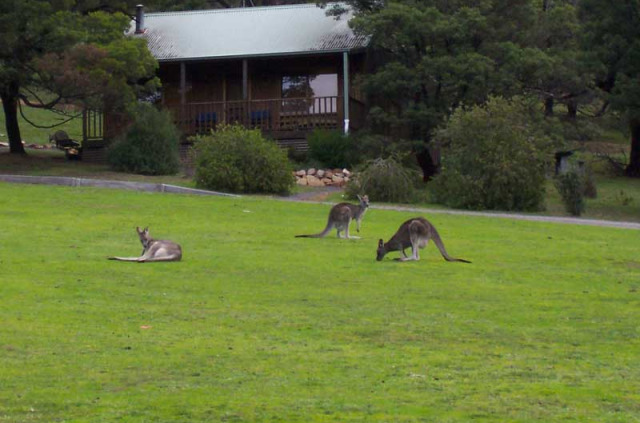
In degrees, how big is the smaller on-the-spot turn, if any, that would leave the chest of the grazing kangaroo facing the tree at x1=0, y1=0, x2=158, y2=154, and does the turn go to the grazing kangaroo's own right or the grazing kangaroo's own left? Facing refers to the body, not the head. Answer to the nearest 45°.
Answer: approximately 45° to the grazing kangaroo's own right

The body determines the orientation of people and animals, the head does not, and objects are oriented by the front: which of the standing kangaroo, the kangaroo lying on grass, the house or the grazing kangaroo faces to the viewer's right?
the standing kangaroo

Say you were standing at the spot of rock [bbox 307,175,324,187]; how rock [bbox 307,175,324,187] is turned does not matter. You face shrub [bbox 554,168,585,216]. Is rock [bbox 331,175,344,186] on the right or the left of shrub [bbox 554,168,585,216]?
left

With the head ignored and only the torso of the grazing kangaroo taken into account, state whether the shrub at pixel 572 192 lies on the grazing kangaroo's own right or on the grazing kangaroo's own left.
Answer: on the grazing kangaroo's own right

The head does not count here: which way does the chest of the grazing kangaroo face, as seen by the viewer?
to the viewer's left

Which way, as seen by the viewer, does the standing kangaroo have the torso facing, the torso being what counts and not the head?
to the viewer's right

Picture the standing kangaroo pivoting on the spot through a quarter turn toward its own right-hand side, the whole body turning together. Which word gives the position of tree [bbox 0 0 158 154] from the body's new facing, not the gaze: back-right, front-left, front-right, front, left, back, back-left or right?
back-right

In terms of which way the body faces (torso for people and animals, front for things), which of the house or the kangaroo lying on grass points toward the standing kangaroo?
the house

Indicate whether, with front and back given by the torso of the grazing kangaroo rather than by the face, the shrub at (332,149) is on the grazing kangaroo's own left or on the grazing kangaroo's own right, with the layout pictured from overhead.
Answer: on the grazing kangaroo's own right

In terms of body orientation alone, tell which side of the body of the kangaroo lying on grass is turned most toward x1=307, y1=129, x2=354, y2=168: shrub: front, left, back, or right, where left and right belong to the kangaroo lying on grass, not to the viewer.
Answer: right

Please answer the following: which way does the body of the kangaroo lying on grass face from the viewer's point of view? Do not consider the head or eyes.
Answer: to the viewer's left

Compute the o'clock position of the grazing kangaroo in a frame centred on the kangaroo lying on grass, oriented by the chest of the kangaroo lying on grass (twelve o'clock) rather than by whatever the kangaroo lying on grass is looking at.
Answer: The grazing kangaroo is roughly at 6 o'clock from the kangaroo lying on grass.

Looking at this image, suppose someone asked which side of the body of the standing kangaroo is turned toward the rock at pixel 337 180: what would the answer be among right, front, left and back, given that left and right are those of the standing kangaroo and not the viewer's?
left

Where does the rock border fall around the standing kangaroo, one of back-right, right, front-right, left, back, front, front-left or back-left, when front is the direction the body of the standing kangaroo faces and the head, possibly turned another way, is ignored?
left

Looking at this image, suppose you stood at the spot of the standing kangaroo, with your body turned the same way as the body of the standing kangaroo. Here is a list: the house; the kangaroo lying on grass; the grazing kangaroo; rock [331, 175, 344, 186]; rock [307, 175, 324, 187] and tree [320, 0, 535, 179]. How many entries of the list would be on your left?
4
